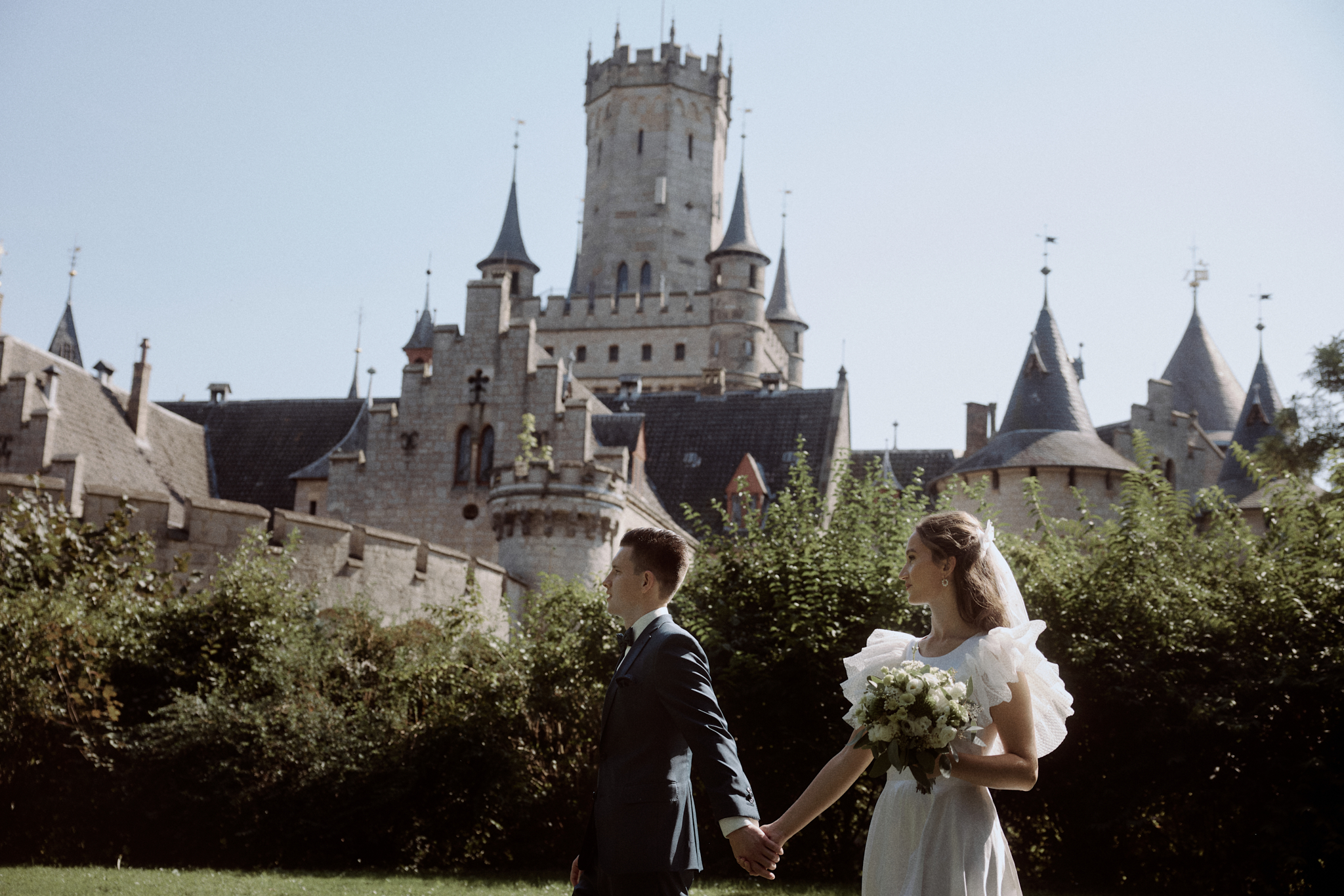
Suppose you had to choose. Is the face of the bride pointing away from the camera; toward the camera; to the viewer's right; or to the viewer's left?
to the viewer's left

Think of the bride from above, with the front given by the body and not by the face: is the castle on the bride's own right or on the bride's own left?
on the bride's own right

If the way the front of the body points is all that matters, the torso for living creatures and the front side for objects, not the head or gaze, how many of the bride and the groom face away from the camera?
0

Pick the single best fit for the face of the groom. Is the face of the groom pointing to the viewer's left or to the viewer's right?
to the viewer's left

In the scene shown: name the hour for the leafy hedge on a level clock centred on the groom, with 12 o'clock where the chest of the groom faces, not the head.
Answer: The leafy hedge is roughly at 3 o'clock from the groom.

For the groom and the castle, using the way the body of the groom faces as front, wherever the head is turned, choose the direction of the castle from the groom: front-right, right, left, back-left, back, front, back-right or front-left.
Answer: right

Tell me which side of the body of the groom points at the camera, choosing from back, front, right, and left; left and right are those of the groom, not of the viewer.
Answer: left

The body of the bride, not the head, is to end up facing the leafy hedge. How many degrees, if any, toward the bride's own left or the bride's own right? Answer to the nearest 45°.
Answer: approximately 135° to the bride's own right

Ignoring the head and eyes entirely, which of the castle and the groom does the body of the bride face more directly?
the groom

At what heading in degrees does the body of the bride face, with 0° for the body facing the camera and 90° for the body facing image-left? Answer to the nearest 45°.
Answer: approximately 45°
